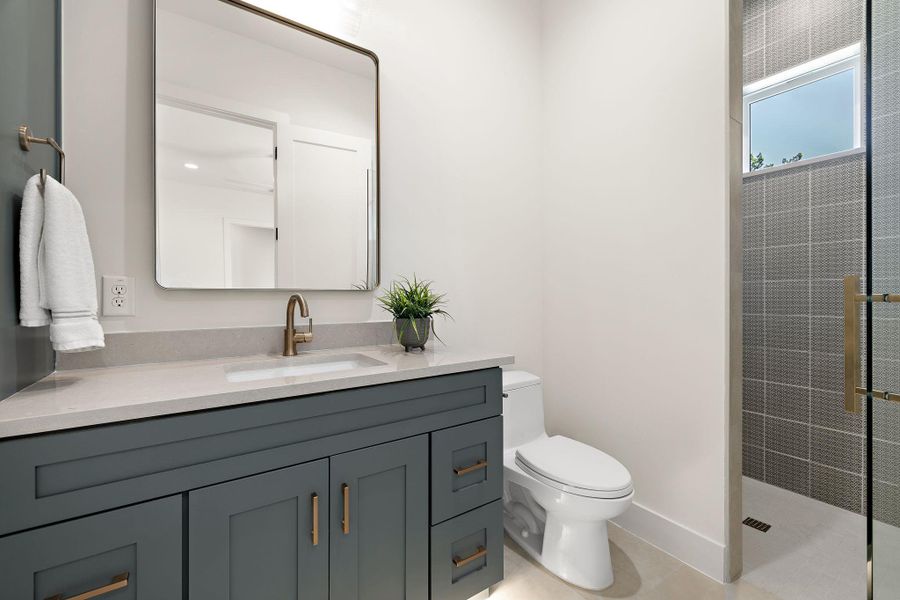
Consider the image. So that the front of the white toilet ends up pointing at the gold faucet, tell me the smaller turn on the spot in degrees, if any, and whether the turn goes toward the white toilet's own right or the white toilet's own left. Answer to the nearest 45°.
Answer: approximately 90° to the white toilet's own right

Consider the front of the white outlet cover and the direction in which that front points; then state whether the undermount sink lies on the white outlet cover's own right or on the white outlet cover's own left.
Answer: on the white outlet cover's own left

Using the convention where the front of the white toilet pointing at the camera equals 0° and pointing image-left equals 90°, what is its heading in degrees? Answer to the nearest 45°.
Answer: approximately 315°

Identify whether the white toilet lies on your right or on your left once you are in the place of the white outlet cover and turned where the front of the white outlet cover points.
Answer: on your left

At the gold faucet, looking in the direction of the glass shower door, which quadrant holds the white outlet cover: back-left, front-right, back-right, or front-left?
back-right

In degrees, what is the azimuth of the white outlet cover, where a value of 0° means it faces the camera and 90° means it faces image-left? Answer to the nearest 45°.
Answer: approximately 0°

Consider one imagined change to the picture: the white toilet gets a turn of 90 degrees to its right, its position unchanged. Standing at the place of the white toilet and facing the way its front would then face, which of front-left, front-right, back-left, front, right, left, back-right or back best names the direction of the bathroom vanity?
front

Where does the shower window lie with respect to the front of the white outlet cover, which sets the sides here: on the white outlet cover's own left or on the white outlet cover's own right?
on the white outlet cover's own left
